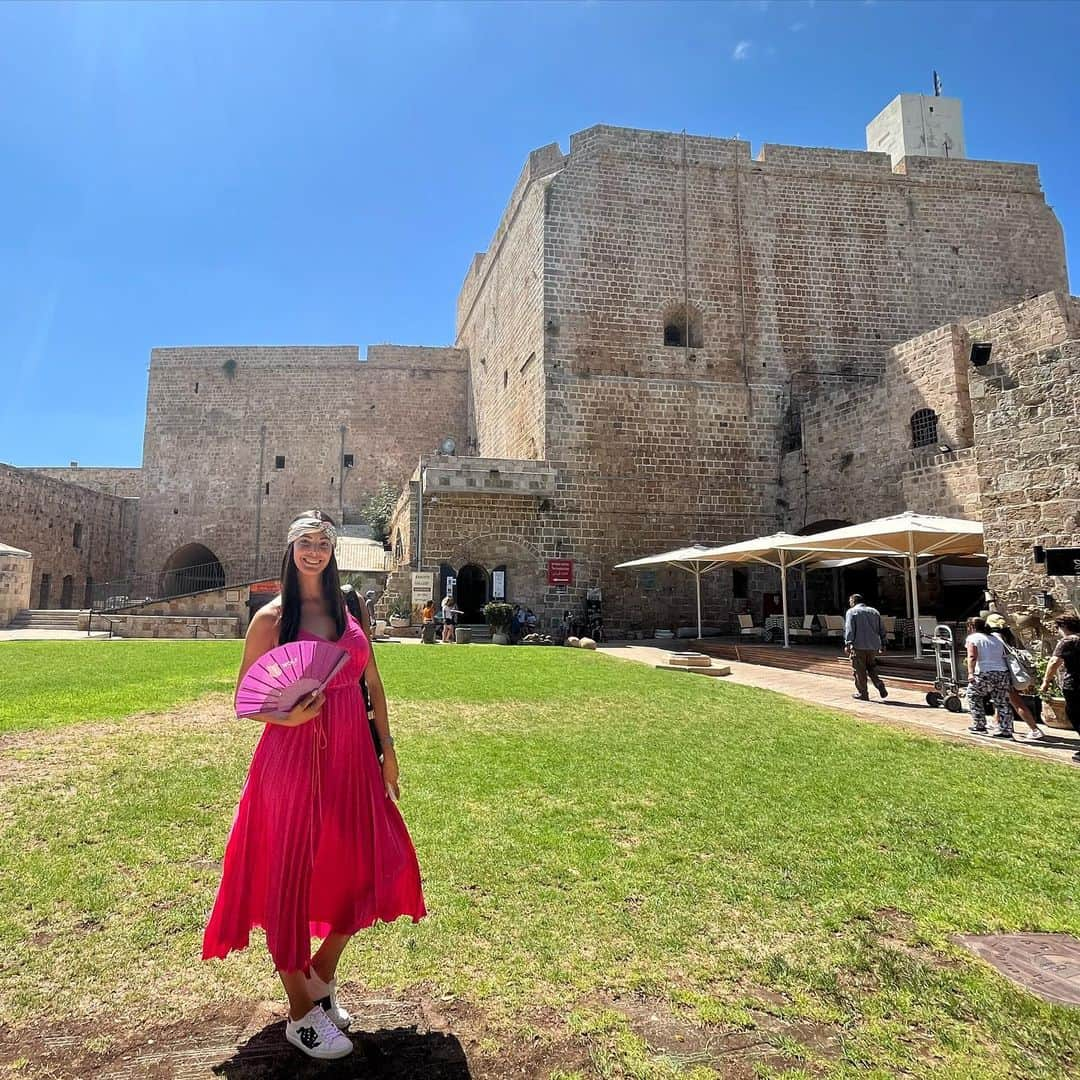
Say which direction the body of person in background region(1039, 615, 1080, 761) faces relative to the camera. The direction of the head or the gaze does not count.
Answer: to the viewer's left

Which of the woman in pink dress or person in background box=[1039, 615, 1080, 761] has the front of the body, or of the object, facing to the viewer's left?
the person in background

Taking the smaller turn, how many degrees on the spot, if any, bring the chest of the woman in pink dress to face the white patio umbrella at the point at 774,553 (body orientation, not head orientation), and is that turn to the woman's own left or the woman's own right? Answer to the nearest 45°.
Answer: approximately 135° to the woman's own left

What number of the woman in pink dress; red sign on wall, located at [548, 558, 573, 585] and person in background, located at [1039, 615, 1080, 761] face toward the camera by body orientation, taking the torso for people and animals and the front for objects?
2

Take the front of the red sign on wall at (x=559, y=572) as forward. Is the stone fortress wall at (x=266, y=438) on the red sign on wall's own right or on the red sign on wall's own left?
on the red sign on wall's own right

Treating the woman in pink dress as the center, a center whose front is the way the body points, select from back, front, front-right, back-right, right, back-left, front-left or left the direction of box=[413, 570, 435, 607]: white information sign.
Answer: back

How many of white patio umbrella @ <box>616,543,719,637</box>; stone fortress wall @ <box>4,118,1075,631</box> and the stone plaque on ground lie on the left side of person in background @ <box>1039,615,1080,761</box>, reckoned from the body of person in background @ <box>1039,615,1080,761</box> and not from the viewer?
1

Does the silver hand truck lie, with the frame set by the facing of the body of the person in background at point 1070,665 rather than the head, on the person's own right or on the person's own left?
on the person's own right

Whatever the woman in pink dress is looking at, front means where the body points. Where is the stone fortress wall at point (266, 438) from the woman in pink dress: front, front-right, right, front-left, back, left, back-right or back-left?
back

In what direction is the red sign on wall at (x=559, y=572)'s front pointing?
toward the camera

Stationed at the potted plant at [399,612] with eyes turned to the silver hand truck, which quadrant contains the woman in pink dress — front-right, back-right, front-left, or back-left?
front-right

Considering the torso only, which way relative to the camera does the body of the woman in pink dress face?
toward the camera

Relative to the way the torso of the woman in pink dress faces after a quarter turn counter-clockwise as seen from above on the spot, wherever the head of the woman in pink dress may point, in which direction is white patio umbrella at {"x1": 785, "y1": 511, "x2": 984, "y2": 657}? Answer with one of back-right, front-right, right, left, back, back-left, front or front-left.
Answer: front-left

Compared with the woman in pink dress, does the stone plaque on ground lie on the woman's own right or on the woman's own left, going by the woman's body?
on the woman's own left
